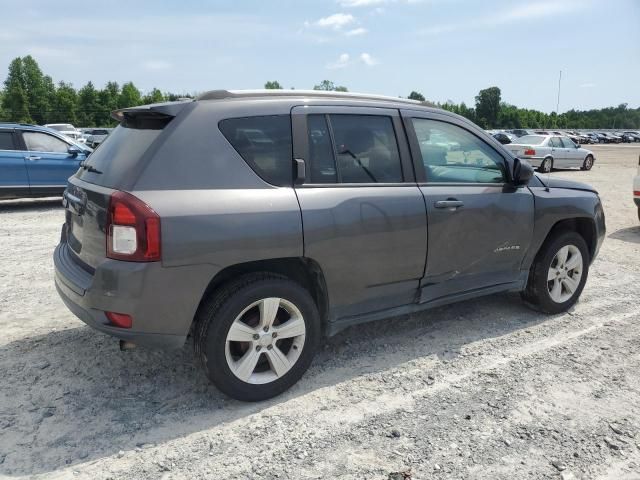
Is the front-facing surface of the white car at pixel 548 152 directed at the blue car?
no

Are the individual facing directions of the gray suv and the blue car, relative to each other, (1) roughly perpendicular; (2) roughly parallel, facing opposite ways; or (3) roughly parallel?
roughly parallel

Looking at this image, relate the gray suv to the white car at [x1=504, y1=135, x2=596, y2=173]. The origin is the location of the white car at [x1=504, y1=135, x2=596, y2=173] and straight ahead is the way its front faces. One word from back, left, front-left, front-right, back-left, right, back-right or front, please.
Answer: back-right

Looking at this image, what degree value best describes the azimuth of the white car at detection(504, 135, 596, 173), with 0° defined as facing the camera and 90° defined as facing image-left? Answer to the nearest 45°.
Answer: approximately 225°

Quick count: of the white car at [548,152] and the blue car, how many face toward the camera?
0

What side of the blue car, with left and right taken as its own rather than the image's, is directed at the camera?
right

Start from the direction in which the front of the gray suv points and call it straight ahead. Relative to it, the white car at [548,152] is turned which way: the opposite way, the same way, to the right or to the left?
the same way

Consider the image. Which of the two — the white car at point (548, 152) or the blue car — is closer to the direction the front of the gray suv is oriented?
the white car

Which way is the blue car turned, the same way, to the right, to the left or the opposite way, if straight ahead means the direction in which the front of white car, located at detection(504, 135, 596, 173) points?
the same way

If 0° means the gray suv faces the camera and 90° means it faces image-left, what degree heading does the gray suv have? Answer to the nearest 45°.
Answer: approximately 225°

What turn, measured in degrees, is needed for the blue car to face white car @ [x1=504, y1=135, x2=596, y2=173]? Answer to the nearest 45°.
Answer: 0° — it already faces it

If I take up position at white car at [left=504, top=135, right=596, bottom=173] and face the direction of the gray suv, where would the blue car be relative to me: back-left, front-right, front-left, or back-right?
front-right

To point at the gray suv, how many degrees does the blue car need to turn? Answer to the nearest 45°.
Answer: approximately 90° to its right

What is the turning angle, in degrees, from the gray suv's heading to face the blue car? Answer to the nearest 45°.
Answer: approximately 90° to its left

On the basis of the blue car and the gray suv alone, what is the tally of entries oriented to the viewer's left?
0

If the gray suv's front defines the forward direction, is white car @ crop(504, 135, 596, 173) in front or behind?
in front

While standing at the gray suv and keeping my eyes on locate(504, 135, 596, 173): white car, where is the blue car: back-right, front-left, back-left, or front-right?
front-left

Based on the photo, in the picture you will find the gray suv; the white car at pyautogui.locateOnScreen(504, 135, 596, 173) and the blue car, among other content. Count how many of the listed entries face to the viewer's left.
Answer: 0
